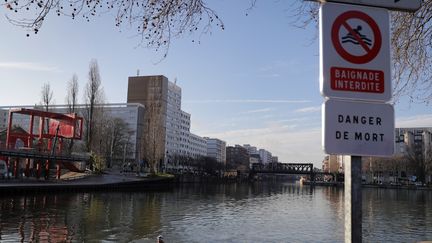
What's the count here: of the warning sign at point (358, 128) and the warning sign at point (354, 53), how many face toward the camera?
2

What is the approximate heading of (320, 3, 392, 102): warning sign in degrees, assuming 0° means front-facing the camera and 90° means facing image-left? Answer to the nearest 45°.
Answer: approximately 0°
